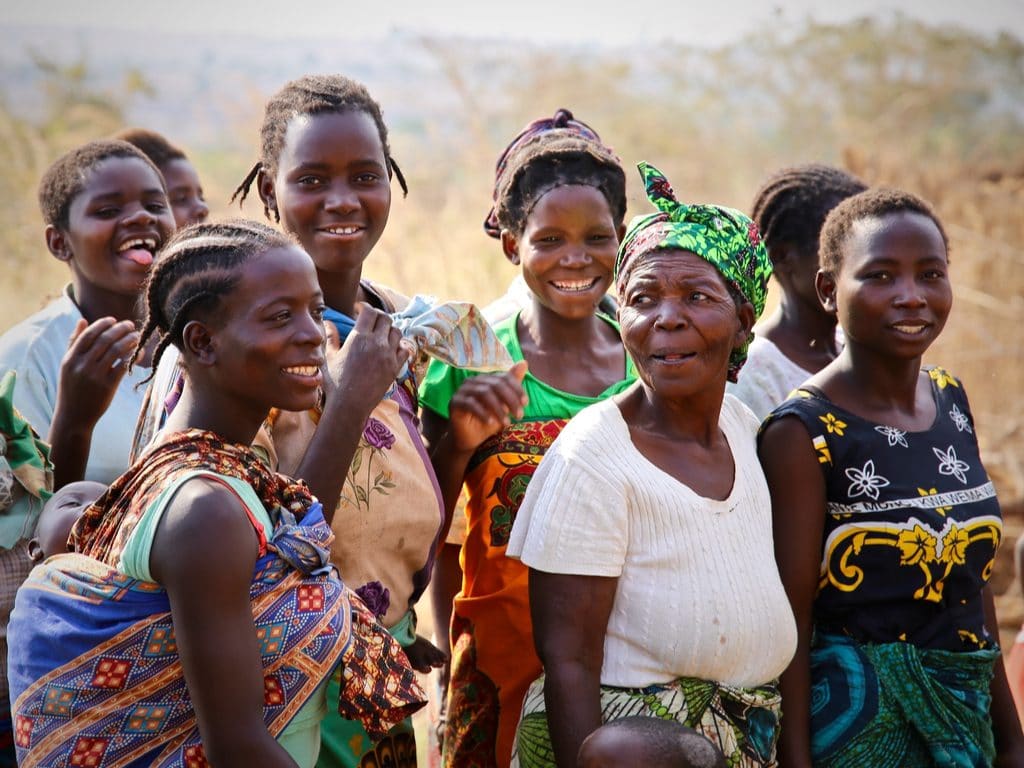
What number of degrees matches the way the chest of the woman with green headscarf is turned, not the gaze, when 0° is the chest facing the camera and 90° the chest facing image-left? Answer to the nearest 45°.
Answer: approximately 315°

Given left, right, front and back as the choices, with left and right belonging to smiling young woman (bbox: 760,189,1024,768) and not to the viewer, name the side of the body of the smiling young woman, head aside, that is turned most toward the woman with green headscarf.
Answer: right

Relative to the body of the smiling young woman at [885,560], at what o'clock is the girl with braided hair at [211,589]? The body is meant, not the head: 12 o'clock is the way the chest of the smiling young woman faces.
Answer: The girl with braided hair is roughly at 3 o'clock from the smiling young woman.

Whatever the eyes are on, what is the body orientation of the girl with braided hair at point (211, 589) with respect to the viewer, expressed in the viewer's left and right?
facing to the right of the viewer

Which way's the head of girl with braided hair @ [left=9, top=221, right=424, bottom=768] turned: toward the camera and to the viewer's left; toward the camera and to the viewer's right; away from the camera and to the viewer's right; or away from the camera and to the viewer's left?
toward the camera and to the viewer's right

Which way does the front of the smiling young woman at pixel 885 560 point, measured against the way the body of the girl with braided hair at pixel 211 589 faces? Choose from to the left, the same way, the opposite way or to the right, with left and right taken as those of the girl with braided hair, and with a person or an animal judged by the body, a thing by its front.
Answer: to the right

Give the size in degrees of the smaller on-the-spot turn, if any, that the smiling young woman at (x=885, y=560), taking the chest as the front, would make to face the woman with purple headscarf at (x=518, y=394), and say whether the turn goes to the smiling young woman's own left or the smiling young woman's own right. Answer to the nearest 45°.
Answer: approximately 135° to the smiling young woman's own right

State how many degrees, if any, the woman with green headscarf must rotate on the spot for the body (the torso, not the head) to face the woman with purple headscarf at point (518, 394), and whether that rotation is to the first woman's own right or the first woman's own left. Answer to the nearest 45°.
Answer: approximately 180°

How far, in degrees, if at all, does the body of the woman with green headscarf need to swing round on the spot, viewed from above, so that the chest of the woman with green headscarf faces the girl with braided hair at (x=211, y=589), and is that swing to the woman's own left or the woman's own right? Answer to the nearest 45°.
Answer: approximately 90° to the woman's own right

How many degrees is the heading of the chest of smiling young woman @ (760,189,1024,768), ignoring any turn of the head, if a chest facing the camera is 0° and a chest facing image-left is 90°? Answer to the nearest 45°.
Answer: approximately 315°
